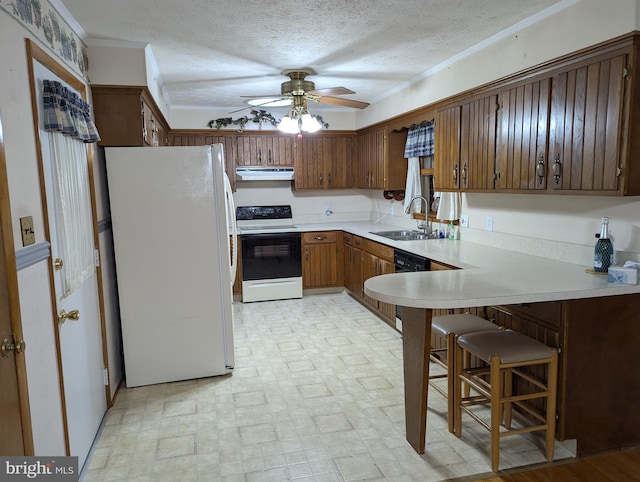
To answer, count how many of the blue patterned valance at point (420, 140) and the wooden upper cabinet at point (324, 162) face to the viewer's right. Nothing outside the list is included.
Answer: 0

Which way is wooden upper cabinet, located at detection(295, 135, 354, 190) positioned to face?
toward the camera

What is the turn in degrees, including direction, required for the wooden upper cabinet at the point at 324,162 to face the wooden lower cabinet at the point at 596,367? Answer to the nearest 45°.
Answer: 0° — it already faces it

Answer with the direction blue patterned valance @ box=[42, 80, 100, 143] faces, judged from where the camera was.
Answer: facing the viewer and to the right of the viewer

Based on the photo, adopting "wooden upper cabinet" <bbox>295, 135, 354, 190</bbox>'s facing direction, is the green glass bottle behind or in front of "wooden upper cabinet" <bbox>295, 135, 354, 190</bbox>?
in front

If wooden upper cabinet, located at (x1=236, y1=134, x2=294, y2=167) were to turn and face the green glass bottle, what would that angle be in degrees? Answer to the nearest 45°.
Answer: approximately 45° to its left

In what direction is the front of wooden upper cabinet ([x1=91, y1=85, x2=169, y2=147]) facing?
to the viewer's right

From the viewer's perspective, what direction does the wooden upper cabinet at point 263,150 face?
toward the camera

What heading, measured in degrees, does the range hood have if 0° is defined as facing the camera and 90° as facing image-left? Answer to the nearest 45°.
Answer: approximately 0°

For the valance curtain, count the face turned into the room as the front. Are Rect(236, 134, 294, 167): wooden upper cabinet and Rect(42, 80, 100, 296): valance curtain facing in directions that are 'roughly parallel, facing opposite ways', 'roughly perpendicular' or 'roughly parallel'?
roughly perpendicular

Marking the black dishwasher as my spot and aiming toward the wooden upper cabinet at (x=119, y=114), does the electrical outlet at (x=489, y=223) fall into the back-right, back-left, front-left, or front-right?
back-left

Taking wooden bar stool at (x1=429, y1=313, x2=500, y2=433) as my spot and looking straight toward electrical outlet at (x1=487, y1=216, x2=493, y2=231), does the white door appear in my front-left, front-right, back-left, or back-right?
back-left

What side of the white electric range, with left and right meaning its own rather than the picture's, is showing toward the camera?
front

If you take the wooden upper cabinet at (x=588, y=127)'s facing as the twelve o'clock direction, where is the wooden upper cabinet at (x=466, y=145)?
the wooden upper cabinet at (x=466, y=145) is roughly at 3 o'clock from the wooden upper cabinet at (x=588, y=127).
